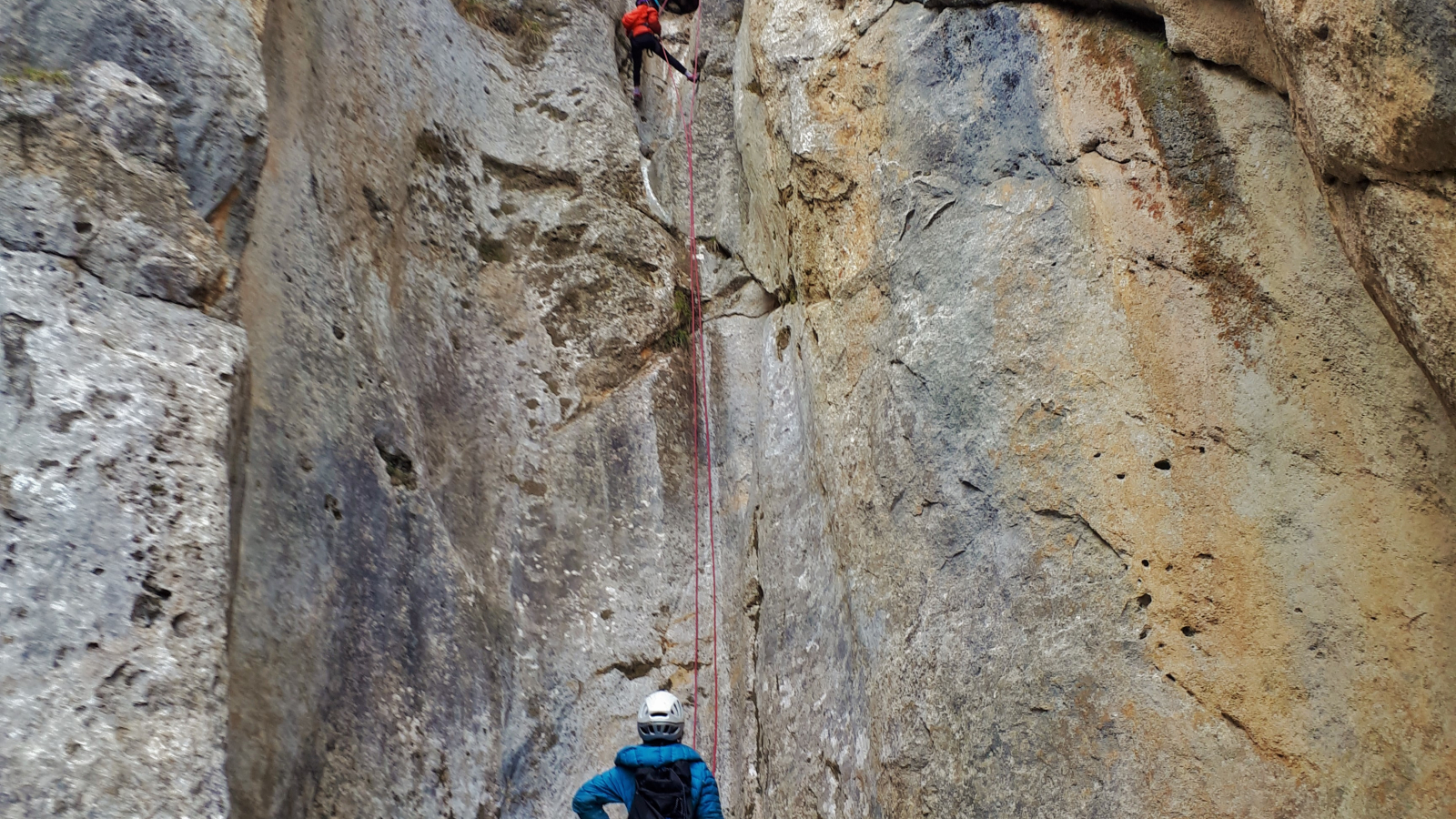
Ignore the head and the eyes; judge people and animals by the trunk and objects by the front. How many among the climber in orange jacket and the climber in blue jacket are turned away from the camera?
2

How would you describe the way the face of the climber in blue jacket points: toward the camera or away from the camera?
away from the camera

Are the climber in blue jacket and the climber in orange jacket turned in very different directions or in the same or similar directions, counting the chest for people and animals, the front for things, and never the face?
same or similar directions

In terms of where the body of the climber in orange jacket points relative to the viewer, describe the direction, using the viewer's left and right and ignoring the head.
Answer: facing away from the viewer

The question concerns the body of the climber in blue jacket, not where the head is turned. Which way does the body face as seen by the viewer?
away from the camera
